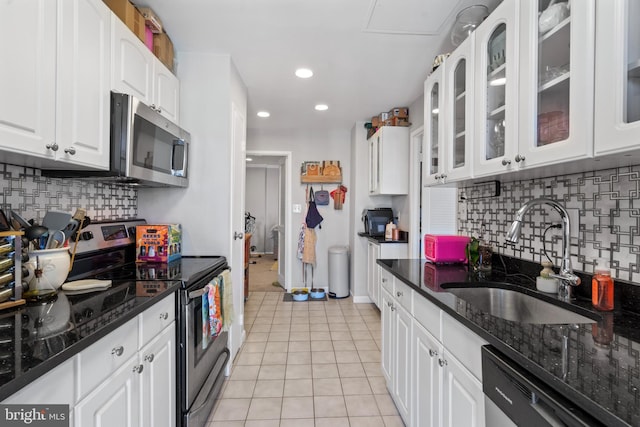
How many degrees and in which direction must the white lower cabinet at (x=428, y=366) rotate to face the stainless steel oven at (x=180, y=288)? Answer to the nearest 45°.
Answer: approximately 45° to its right

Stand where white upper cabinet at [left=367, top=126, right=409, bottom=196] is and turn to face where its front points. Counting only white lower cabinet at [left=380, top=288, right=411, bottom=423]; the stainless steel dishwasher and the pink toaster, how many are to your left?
3

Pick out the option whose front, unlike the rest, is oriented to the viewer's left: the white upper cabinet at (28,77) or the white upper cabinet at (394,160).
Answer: the white upper cabinet at (394,160)

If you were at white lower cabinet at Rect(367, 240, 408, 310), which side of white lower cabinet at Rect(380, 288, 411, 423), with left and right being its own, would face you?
right

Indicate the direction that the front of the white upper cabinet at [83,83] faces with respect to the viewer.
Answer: facing the viewer and to the right of the viewer

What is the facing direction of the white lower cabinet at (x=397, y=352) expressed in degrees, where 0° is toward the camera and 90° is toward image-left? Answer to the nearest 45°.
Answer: approximately 90°

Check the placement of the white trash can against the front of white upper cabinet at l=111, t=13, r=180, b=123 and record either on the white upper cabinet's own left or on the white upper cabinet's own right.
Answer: on the white upper cabinet's own left

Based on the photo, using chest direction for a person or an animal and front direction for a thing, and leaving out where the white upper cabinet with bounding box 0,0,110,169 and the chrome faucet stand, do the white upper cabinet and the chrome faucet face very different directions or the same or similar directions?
very different directions

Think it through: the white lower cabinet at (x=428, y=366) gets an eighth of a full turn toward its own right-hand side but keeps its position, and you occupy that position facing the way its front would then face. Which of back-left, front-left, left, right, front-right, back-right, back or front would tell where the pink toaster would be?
right

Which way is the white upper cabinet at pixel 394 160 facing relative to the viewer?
to the viewer's left

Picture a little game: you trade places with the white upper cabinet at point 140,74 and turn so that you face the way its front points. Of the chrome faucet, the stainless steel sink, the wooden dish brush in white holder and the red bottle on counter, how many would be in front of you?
4

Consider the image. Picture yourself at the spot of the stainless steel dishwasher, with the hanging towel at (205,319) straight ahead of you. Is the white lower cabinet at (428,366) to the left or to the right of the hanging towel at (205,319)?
right

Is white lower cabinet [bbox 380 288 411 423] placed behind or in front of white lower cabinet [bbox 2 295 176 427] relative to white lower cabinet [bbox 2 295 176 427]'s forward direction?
in front

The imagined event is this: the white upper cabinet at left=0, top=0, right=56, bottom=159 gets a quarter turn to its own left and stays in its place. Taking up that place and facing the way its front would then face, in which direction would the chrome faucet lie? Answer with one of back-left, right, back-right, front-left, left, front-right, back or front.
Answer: right
